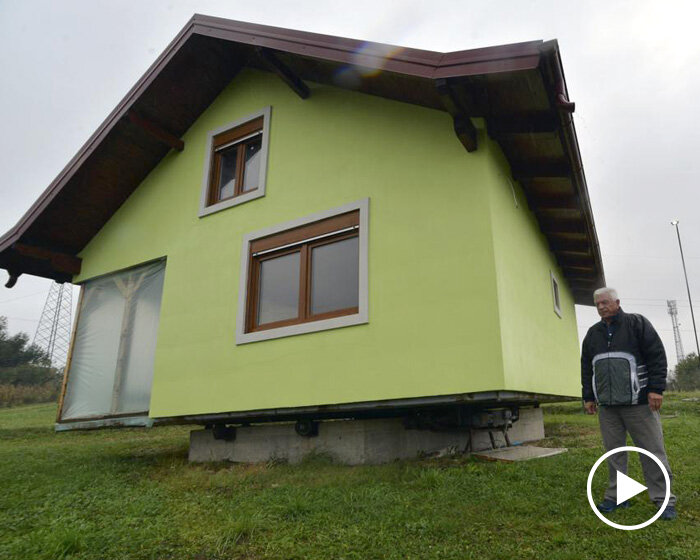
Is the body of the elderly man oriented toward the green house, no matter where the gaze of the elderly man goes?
no

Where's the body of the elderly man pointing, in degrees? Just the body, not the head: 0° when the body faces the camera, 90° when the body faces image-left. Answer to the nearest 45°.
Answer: approximately 45°

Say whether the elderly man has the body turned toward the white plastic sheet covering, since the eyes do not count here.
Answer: no

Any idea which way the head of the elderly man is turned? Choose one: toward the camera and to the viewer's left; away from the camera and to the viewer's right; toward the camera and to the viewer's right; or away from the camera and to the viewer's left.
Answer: toward the camera and to the viewer's left
